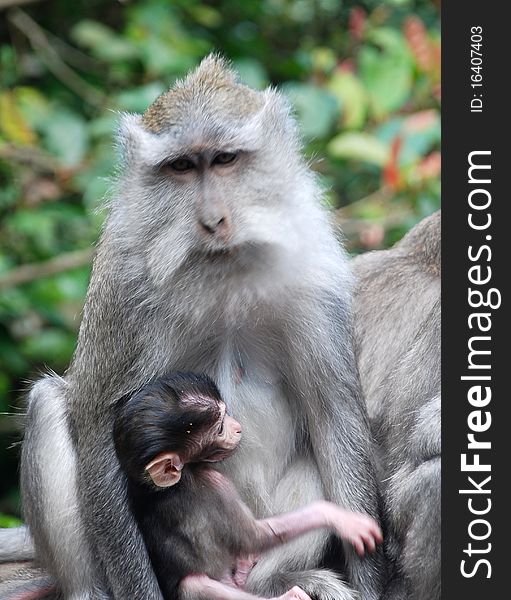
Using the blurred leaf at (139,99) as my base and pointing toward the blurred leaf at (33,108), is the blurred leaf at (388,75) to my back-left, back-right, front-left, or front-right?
back-right

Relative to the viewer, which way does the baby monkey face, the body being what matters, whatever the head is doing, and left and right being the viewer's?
facing to the right of the viewer

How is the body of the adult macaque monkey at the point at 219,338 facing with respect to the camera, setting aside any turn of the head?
toward the camera

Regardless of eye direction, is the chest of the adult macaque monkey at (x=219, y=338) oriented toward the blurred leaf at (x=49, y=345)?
no

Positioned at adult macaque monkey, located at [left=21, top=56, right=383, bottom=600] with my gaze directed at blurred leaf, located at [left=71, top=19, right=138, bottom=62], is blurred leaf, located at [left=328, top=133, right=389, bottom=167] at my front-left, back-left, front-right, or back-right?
front-right

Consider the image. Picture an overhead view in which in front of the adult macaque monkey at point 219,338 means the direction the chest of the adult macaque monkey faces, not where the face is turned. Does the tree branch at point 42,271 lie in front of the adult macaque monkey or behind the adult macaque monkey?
behind
